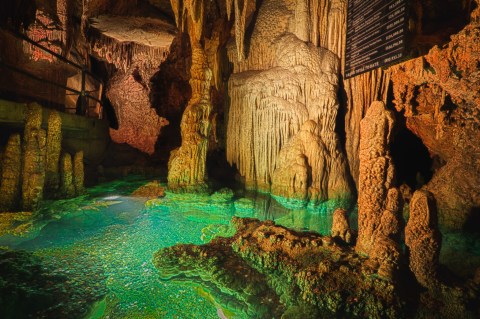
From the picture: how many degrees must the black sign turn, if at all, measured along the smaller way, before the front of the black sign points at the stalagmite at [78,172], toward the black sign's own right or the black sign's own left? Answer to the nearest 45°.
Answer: approximately 45° to the black sign's own right

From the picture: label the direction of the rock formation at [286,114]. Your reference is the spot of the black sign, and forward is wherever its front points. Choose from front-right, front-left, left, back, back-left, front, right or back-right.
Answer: right

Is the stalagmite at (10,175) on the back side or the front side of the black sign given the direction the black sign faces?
on the front side

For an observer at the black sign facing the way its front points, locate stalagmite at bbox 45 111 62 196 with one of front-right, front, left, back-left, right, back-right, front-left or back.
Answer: front-right

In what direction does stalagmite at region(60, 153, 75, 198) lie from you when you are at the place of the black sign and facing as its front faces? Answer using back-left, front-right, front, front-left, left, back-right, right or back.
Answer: front-right

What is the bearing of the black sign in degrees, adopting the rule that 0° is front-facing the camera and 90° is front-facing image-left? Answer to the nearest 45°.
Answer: approximately 45°

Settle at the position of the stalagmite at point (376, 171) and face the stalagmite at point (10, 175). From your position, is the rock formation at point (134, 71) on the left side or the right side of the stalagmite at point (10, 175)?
right

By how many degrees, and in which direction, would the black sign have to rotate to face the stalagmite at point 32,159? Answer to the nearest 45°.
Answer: approximately 45° to its right
